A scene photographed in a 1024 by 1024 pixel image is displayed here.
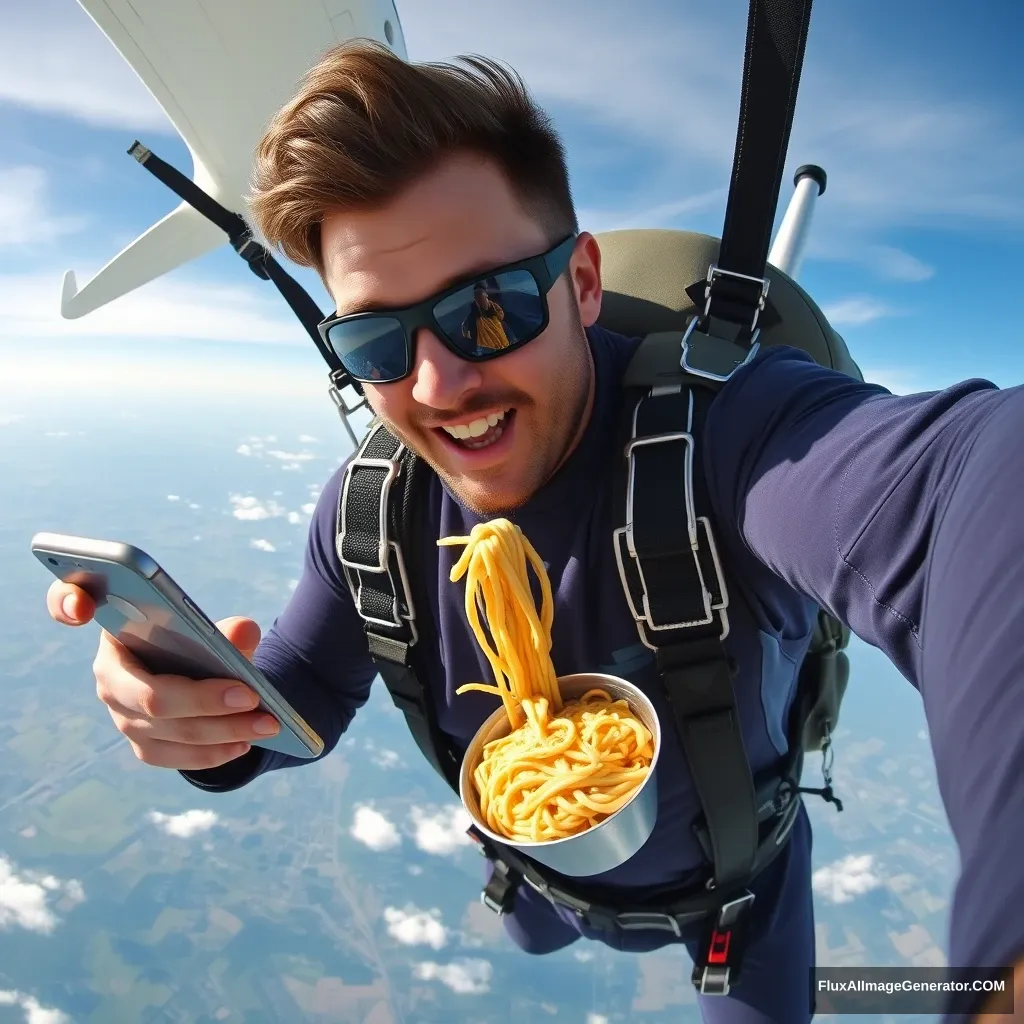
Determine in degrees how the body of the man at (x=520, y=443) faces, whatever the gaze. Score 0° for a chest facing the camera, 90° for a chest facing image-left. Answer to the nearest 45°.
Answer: approximately 0°

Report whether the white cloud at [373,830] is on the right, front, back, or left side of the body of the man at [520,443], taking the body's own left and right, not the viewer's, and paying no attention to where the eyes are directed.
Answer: back

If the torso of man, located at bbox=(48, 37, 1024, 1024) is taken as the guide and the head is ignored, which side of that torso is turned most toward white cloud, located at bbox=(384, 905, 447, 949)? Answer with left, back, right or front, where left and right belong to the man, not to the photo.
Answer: back

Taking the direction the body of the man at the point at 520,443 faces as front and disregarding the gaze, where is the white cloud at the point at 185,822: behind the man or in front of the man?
behind

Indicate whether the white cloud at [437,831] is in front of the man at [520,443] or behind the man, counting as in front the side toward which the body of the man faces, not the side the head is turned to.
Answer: behind
